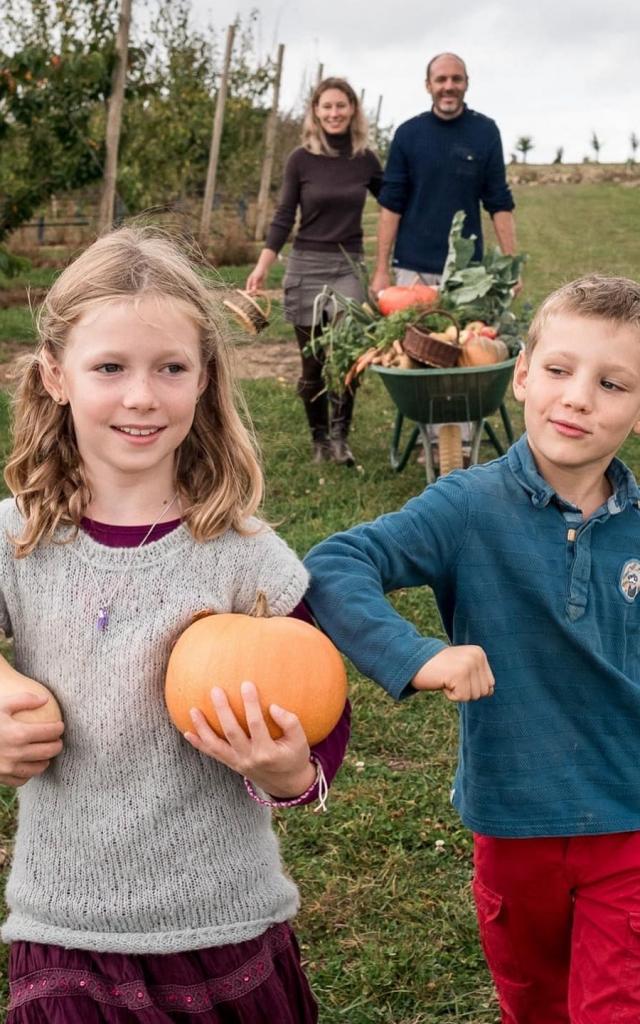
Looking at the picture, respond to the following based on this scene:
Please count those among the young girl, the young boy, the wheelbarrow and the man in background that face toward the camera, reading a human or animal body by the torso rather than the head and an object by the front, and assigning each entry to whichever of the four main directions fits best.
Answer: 4

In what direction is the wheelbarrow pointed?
toward the camera

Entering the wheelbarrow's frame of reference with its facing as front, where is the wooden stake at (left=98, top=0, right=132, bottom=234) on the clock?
The wooden stake is roughly at 5 o'clock from the wheelbarrow.

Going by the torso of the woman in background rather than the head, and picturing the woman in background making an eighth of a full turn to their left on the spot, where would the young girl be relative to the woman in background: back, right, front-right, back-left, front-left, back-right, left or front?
front-right

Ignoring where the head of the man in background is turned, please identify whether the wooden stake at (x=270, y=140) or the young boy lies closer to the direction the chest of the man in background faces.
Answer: the young boy

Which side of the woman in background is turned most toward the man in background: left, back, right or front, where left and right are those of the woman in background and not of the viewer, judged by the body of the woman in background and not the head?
left

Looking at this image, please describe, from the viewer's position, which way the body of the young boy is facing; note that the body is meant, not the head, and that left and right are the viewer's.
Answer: facing the viewer

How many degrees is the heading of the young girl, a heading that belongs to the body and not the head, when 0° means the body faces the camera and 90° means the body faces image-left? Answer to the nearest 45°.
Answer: approximately 0°

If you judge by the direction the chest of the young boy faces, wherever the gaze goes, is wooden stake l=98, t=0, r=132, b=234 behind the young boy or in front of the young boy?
behind

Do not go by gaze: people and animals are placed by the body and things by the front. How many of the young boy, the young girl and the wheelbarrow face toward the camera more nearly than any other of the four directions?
3

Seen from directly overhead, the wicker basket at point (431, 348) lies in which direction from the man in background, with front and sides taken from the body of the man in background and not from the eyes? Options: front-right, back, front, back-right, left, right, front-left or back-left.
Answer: front

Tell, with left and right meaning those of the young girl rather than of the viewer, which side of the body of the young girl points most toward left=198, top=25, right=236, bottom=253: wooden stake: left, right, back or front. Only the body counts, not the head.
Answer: back

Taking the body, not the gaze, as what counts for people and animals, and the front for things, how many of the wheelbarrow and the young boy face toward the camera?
2
